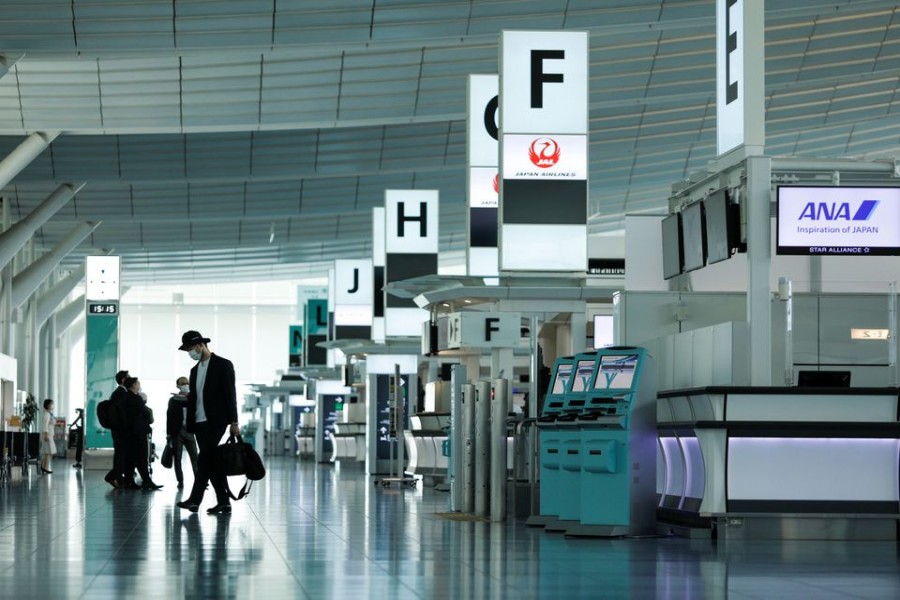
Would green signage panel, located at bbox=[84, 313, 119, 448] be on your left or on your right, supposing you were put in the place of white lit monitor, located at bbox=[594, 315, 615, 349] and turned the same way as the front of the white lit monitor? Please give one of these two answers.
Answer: on your right

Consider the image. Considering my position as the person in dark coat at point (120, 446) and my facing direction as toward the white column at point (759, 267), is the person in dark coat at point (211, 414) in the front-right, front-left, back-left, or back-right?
front-right

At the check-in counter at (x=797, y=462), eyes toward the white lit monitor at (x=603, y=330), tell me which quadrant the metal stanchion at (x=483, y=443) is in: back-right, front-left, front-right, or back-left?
front-left

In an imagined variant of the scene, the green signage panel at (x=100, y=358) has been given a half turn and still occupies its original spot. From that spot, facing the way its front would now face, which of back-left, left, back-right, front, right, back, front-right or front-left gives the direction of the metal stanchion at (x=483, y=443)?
back

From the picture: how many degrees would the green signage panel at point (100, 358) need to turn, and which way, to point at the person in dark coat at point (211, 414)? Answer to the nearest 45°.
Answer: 0° — it already faces them

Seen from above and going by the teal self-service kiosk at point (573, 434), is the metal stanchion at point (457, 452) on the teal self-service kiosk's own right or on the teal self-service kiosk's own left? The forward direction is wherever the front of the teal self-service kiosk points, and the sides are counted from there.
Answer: on the teal self-service kiosk's own right

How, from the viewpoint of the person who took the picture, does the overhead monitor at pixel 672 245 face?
facing the viewer and to the left of the viewer

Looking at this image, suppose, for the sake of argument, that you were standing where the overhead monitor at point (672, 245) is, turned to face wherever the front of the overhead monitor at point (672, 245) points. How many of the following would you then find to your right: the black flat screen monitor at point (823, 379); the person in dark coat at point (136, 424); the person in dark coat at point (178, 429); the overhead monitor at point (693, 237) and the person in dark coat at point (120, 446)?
3

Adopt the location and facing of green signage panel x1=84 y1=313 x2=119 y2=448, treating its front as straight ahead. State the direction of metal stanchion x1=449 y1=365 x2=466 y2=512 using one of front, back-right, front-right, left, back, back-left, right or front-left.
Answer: front

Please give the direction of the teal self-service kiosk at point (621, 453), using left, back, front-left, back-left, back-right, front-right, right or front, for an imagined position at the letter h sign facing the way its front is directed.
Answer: front

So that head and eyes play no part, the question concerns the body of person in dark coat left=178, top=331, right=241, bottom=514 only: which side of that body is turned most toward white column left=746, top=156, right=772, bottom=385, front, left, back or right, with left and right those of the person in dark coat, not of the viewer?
left

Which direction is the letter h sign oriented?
toward the camera

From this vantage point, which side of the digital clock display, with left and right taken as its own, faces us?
front

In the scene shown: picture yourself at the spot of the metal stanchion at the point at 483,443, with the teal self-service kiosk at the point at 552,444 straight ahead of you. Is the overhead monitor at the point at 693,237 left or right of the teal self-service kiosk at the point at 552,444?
left
